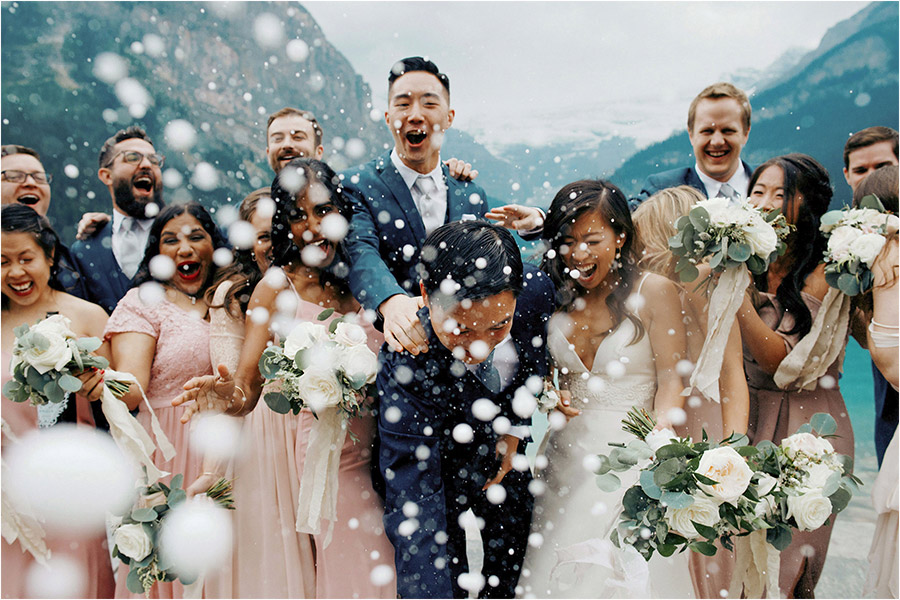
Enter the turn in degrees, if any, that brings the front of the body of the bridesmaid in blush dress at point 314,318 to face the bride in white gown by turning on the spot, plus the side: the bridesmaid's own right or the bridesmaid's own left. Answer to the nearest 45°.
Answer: approximately 45° to the bridesmaid's own left

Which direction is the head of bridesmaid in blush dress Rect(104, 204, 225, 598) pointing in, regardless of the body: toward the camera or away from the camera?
toward the camera

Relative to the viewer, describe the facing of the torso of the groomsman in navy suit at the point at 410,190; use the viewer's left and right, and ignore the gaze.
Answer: facing the viewer

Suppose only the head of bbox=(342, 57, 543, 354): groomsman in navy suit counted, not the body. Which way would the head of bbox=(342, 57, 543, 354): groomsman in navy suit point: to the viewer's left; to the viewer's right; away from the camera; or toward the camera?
toward the camera

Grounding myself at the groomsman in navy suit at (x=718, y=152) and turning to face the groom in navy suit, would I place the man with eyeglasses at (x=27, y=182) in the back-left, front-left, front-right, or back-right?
front-right

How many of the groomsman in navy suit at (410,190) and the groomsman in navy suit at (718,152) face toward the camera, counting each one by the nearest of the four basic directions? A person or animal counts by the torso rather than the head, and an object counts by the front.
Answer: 2

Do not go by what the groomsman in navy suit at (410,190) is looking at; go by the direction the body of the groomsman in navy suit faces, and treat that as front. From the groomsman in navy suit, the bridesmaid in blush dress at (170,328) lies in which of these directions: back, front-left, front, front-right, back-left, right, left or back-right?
right

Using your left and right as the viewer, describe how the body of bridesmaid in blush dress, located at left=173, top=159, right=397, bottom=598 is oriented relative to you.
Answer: facing the viewer and to the right of the viewer

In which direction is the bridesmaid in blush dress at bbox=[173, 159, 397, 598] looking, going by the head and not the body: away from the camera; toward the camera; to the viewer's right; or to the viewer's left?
toward the camera

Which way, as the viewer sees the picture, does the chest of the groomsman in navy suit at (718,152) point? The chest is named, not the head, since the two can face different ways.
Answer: toward the camera

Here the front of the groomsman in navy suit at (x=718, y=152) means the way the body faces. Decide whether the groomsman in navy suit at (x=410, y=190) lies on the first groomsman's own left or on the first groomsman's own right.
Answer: on the first groomsman's own right
